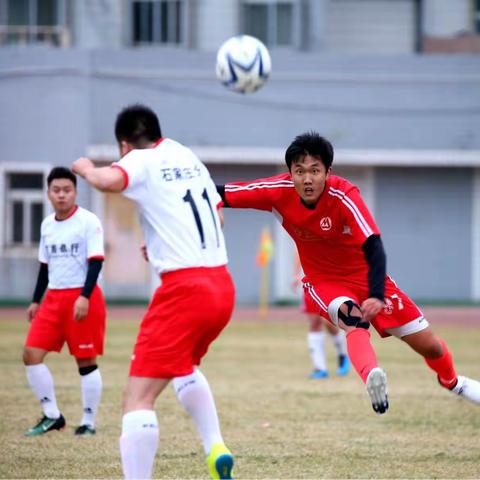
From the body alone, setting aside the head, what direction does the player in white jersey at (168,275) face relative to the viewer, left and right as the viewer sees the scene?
facing away from the viewer and to the left of the viewer

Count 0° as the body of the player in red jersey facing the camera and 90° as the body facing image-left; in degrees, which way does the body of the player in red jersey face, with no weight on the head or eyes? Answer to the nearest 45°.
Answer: approximately 0°

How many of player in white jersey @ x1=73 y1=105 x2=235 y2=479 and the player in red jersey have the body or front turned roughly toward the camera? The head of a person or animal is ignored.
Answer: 1

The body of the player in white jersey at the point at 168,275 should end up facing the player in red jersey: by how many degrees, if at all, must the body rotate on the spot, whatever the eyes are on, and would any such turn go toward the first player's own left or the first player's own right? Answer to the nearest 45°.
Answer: approximately 90° to the first player's own right

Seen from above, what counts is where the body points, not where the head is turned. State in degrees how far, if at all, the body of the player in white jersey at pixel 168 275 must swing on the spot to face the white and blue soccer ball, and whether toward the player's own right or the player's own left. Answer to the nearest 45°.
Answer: approximately 45° to the player's own right
